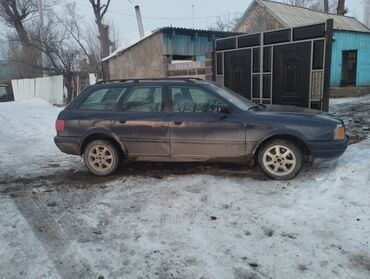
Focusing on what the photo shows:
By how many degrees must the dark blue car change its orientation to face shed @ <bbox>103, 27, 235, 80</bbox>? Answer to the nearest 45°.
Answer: approximately 90° to its left

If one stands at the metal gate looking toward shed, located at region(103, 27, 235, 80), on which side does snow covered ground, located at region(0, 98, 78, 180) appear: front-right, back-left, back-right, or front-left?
front-left

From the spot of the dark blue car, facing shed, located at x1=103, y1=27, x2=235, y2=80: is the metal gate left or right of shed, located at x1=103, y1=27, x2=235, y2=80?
right

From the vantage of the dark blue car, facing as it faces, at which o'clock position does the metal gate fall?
The metal gate is roughly at 10 o'clock from the dark blue car.

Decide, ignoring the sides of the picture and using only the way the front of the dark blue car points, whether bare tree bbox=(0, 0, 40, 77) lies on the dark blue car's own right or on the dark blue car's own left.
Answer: on the dark blue car's own left

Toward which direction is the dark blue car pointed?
to the viewer's right
